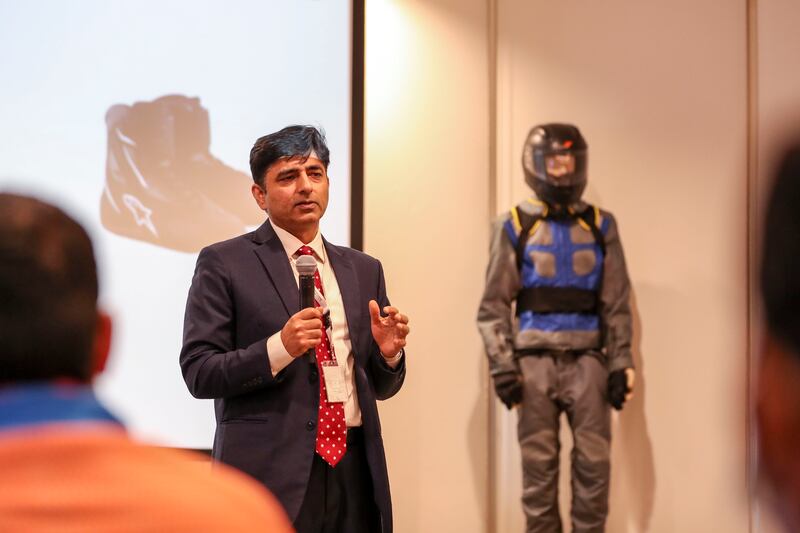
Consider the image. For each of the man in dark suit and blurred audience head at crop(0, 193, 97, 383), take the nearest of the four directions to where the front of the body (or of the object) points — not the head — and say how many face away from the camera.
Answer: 1

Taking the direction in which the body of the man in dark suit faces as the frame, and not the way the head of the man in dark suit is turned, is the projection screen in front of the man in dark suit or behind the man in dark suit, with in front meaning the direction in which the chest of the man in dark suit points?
behind

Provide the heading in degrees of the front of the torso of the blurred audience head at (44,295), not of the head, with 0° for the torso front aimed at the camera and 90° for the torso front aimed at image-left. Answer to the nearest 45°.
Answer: approximately 180°

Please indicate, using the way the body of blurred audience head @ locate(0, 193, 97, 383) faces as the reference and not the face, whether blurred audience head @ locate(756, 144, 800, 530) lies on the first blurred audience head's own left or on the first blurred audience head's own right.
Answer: on the first blurred audience head's own right

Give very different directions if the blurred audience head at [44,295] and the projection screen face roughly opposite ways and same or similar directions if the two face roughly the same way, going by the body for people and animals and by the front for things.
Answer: very different directions

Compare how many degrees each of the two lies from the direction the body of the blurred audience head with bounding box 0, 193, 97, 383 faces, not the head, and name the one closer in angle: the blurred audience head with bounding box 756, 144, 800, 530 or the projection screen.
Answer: the projection screen

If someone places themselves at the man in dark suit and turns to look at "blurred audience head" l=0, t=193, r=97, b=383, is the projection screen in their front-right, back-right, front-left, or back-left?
back-right

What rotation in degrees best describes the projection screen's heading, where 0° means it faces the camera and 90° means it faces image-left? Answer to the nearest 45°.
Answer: approximately 0°

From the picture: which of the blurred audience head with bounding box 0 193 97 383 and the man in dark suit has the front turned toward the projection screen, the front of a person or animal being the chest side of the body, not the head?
the blurred audience head

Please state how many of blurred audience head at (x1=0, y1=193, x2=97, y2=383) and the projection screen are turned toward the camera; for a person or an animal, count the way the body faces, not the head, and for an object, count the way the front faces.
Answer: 1

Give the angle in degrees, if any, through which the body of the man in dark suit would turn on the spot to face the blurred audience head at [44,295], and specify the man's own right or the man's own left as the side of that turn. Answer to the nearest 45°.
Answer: approximately 45° to the man's own right
